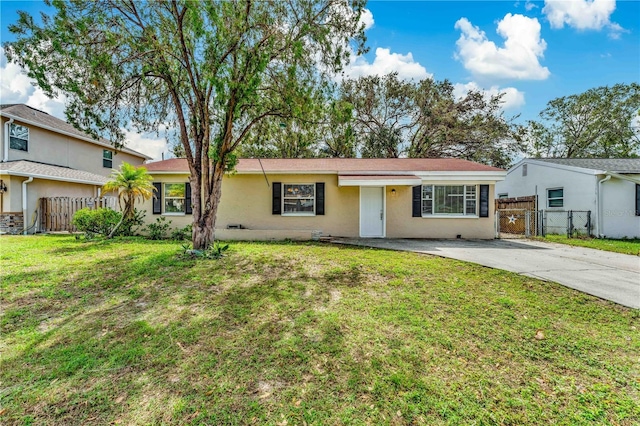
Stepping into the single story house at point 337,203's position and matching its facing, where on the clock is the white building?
The white building is roughly at 9 o'clock from the single story house.

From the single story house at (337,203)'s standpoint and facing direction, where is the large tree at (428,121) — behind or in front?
behind

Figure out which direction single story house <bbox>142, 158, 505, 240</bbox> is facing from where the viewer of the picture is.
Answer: facing the viewer

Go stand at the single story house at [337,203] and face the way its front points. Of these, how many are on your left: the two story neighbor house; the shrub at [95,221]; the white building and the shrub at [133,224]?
1

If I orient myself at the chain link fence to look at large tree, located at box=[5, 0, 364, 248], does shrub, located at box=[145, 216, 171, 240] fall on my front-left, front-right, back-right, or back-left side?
front-right

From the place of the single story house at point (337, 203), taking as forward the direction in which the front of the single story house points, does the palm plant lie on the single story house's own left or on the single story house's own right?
on the single story house's own right

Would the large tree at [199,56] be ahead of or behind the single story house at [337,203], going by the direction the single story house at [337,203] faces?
ahead

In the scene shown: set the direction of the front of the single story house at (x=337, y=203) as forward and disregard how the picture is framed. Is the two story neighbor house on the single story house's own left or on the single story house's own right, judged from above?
on the single story house's own right

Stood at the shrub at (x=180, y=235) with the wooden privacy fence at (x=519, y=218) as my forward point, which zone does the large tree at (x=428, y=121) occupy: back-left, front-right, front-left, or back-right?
front-left

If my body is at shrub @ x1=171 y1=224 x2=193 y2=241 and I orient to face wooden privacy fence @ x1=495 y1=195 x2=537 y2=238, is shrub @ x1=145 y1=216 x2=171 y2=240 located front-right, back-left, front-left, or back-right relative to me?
back-left

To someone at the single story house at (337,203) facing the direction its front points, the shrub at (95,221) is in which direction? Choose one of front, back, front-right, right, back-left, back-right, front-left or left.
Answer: right

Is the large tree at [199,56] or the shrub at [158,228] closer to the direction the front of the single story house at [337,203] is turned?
the large tree

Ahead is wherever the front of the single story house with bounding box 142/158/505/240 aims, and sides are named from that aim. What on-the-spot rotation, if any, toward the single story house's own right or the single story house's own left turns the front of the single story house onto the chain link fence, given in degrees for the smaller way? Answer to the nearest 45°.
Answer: approximately 90° to the single story house's own left

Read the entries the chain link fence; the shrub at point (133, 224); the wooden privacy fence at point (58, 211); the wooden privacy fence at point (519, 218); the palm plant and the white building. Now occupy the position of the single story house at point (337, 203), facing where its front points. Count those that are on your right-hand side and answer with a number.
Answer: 3

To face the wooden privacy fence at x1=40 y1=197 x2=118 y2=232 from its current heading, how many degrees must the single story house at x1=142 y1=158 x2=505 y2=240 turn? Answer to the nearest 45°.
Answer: approximately 90° to its right
